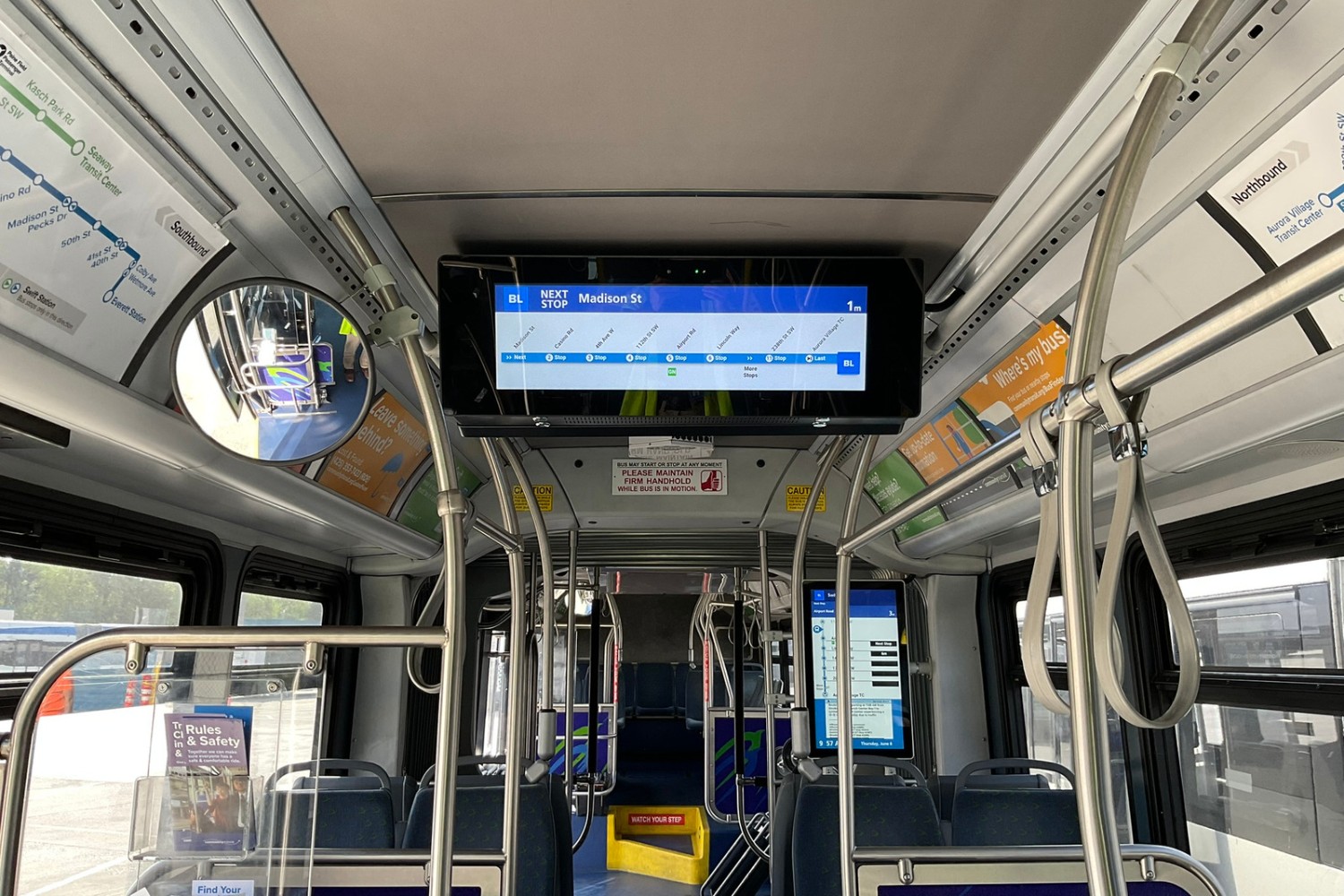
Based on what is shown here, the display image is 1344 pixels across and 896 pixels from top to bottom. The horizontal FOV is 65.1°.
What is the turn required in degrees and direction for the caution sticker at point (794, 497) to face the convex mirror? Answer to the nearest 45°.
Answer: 0° — it already faces it

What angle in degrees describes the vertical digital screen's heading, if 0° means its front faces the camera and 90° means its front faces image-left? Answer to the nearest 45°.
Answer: approximately 0°

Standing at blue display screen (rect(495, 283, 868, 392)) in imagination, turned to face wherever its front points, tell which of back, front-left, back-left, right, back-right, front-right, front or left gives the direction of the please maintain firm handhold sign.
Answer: back

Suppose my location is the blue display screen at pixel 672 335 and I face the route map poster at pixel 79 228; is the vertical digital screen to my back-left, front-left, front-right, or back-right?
back-right

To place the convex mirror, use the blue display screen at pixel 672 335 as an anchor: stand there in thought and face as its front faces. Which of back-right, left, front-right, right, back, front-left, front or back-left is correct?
right

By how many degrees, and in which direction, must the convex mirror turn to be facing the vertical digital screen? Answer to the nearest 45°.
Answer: approximately 135° to its left

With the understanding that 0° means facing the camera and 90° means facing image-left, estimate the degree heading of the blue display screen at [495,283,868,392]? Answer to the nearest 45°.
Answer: approximately 0°
